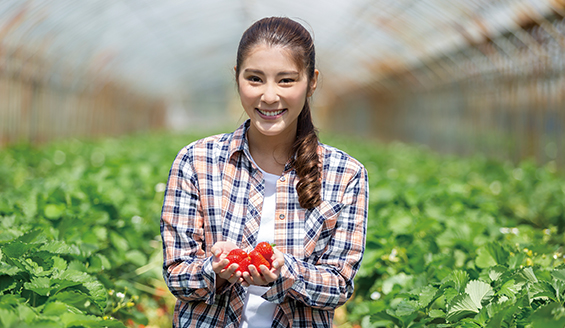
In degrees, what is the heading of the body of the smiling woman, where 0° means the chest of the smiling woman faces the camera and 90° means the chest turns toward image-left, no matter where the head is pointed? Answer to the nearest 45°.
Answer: approximately 0°
